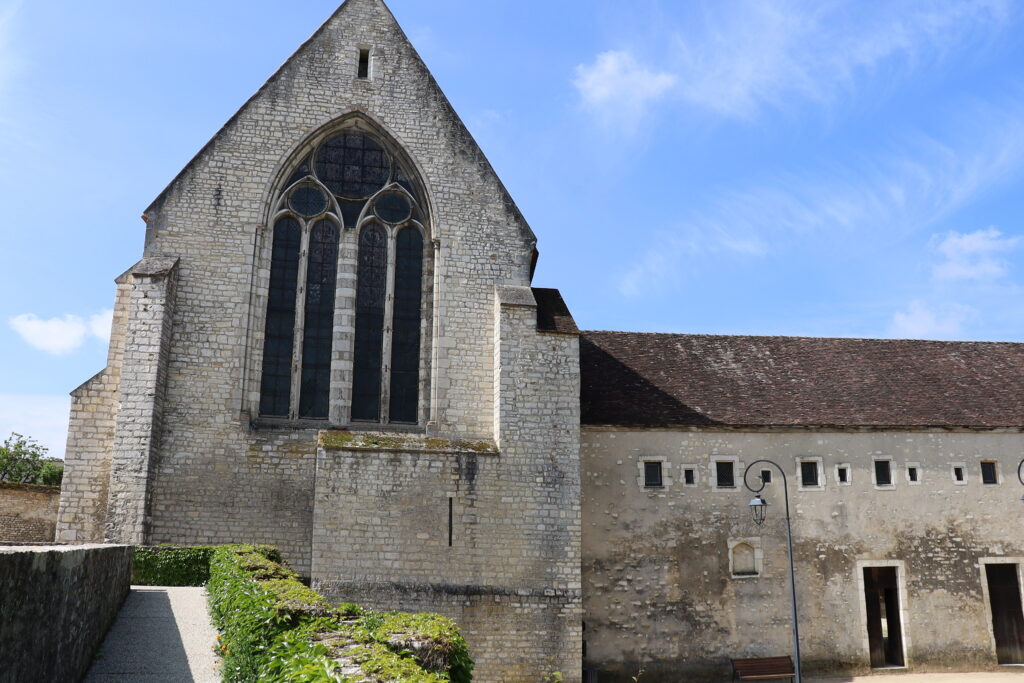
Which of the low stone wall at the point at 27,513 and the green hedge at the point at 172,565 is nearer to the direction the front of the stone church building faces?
the green hedge

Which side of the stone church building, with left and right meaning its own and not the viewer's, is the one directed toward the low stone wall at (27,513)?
right

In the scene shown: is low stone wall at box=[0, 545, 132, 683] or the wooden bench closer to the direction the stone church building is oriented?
the low stone wall

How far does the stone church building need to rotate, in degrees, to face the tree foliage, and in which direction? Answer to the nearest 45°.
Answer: approximately 135° to its right

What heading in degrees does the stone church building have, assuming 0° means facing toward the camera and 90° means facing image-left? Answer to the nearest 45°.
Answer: approximately 0°

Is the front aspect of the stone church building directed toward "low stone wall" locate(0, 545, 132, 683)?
yes

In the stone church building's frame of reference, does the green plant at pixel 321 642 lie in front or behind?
in front

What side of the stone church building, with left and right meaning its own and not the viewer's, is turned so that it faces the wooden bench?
left

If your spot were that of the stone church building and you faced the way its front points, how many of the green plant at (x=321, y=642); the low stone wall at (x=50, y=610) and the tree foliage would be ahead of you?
2
